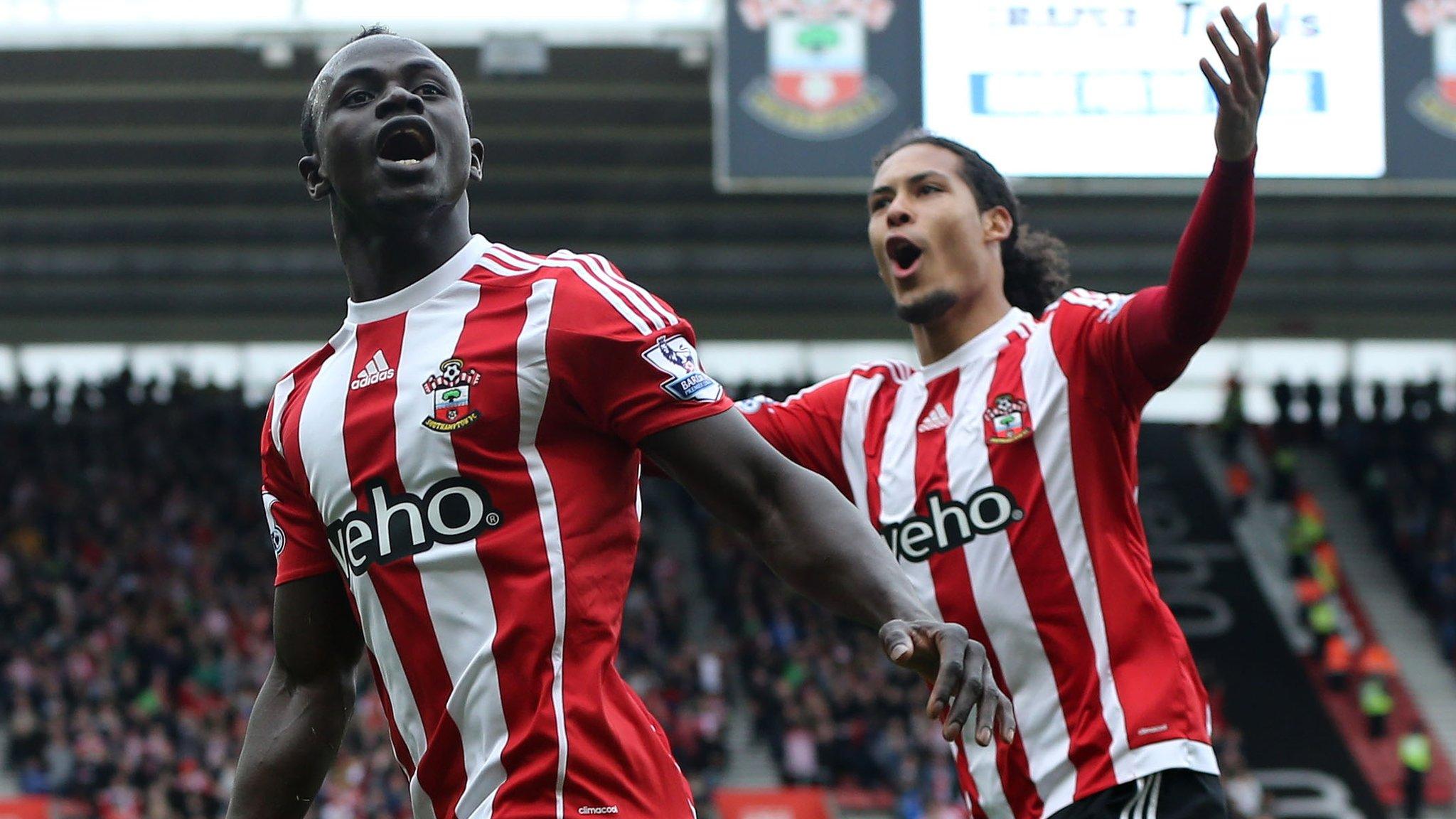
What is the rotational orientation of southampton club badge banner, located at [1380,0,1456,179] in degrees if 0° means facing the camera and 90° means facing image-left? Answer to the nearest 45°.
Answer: approximately 0°

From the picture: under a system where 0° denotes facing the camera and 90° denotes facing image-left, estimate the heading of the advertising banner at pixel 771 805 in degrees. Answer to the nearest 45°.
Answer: approximately 0°

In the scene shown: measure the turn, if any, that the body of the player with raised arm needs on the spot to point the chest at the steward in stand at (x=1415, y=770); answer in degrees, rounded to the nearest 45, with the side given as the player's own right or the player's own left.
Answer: approximately 135° to the player's own right

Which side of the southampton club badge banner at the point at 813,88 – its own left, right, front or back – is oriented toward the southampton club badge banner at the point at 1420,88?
left

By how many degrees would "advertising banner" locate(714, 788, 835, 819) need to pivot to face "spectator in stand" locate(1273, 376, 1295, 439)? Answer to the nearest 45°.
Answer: approximately 135° to its left
